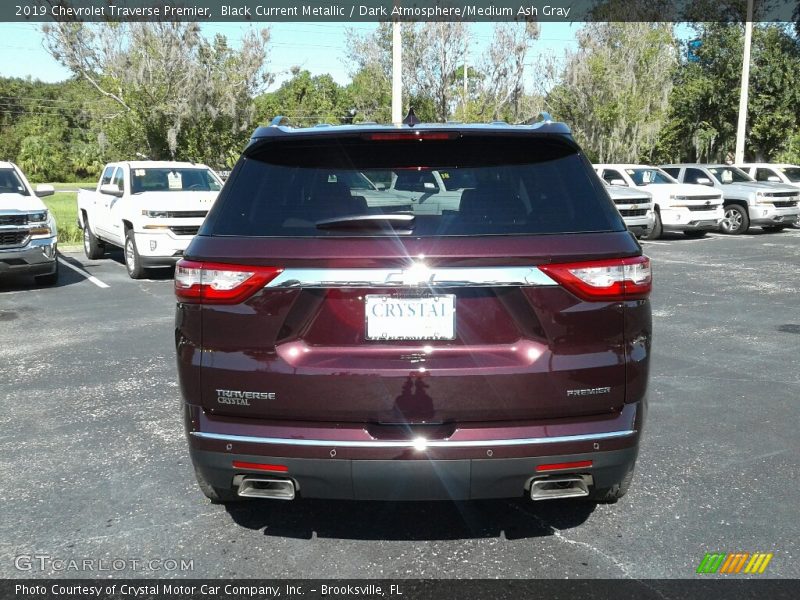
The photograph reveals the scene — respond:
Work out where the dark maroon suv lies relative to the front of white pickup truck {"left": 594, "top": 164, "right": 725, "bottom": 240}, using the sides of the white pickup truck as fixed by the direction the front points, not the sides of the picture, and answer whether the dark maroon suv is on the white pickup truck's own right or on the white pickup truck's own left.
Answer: on the white pickup truck's own right

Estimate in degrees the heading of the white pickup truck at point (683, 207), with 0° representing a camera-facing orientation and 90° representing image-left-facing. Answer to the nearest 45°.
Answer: approximately 315°

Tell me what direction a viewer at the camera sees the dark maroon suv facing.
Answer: facing away from the viewer

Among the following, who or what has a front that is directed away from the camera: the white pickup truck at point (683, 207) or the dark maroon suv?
the dark maroon suv

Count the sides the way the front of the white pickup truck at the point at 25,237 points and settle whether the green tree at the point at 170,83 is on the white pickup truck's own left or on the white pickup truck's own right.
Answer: on the white pickup truck's own left

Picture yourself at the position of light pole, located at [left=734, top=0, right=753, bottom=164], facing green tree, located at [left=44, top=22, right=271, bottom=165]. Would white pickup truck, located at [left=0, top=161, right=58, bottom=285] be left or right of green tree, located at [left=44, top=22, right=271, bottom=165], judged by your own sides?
left

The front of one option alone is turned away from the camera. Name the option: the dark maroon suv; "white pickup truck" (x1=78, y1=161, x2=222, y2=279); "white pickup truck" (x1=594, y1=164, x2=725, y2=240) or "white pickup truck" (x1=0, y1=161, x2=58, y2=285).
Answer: the dark maroon suv

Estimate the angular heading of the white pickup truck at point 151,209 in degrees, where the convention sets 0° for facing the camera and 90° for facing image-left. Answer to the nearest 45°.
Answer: approximately 315°

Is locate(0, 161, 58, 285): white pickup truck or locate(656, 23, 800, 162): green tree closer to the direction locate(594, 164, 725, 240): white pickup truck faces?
the white pickup truck

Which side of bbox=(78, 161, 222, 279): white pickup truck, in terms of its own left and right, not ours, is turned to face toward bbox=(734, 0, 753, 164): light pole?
left

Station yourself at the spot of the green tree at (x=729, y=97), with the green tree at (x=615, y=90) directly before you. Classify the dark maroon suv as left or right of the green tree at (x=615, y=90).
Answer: left

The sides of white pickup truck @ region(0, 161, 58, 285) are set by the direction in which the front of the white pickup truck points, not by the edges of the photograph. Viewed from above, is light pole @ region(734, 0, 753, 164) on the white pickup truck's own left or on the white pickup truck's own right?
on the white pickup truck's own left

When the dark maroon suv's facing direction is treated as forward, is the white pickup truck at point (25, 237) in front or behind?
in front

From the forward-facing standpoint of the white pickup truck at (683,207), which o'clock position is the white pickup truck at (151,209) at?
the white pickup truck at (151,209) is roughly at 3 o'clock from the white pickup truck at (683,207).

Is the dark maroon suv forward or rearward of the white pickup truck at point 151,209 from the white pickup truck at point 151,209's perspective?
forward

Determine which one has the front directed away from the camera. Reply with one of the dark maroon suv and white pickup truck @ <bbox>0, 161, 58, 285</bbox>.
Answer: the dark maroon suv
